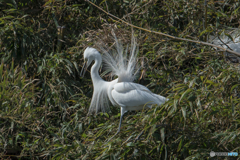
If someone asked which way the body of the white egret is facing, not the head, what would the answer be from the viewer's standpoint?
to the viewer's left
